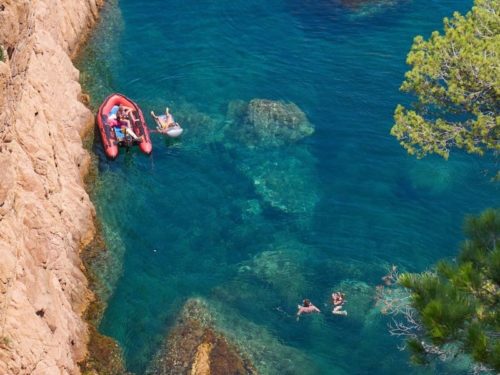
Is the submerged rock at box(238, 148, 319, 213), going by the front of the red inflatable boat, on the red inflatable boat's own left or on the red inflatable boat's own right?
on the red inflatable boat's own right

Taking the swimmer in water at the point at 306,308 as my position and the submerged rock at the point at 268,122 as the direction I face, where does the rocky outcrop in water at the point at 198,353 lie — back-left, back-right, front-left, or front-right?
back-left

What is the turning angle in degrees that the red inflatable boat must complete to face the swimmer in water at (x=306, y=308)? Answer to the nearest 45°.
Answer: approximately 135° to its right

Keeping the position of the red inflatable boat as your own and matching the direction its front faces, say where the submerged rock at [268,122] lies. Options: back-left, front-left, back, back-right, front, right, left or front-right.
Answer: right

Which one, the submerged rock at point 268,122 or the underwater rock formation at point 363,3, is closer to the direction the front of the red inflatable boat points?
the underwater rock formation

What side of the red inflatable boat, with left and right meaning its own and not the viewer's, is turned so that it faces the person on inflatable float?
right

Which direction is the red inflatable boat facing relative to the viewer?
away from the camera

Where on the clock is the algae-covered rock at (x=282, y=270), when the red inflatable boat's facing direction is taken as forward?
The algae-covered rock is roughly at 5 o'clock from the red inflatable boat.

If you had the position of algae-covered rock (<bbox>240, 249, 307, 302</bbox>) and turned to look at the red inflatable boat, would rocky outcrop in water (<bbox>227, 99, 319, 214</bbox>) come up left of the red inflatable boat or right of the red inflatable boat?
right
